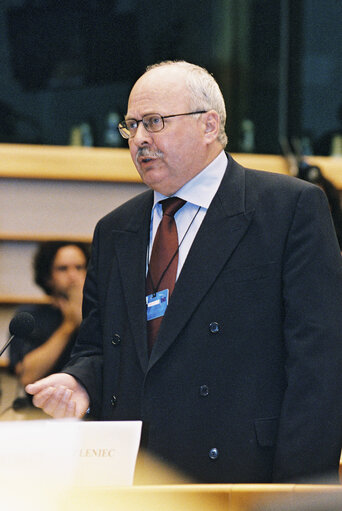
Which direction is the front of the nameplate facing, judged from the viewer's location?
facing the viewer

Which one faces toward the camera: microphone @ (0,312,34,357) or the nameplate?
the nameplate

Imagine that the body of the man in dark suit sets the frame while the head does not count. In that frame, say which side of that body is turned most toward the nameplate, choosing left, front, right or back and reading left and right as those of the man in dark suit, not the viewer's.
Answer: front

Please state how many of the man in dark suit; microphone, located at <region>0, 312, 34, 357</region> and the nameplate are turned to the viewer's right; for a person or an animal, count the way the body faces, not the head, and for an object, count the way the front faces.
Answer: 1

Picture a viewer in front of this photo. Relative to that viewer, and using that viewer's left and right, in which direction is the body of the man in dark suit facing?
facing the viewer and to the left of the viewer

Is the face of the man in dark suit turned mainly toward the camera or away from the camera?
toward the camera

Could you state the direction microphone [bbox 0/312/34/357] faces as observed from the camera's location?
facing to the right of the viewer

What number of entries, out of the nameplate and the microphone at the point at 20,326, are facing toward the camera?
1

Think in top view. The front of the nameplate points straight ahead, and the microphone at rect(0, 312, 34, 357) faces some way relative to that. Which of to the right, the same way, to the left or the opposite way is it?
to the left

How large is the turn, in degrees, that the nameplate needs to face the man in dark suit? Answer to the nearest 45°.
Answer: approximately 135° to its left

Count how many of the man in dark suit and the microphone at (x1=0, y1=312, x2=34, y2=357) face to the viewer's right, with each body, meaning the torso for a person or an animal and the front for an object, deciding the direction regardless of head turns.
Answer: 1
